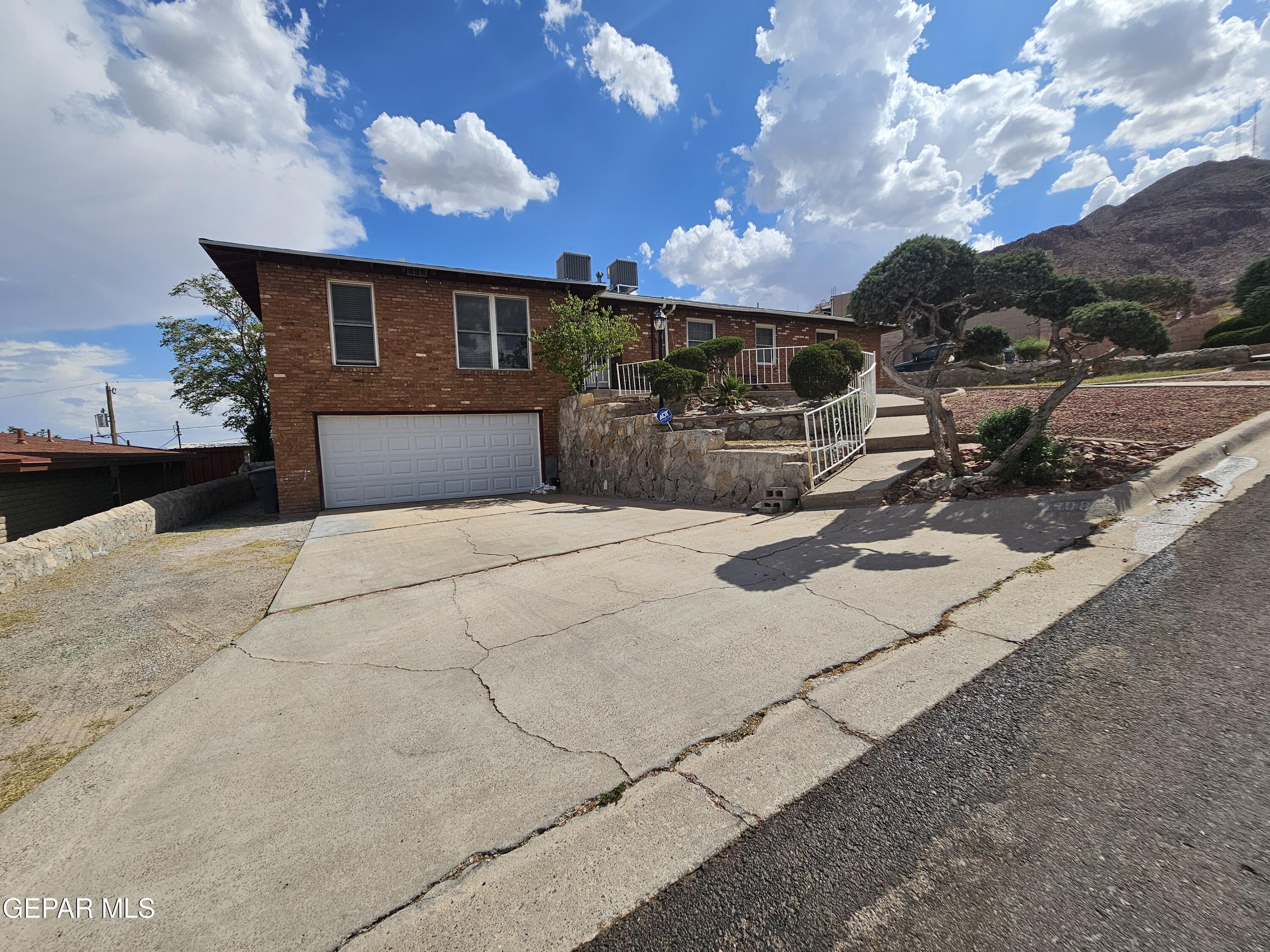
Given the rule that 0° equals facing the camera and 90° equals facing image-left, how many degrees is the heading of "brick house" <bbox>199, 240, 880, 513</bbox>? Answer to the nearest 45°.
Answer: approximately 315°

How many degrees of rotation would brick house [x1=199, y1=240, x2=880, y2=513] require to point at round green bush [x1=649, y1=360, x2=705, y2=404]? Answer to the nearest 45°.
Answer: approximately 45° to its left

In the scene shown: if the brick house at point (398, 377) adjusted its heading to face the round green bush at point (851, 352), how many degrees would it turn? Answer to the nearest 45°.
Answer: approximately 45° to its left

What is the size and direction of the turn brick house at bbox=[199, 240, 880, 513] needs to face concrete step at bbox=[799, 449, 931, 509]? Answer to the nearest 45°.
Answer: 0° — it already faces it

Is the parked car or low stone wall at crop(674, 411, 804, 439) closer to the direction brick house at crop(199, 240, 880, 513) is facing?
the low stone wall

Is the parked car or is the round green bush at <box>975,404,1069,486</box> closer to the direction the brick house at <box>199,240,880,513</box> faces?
the round green bush
